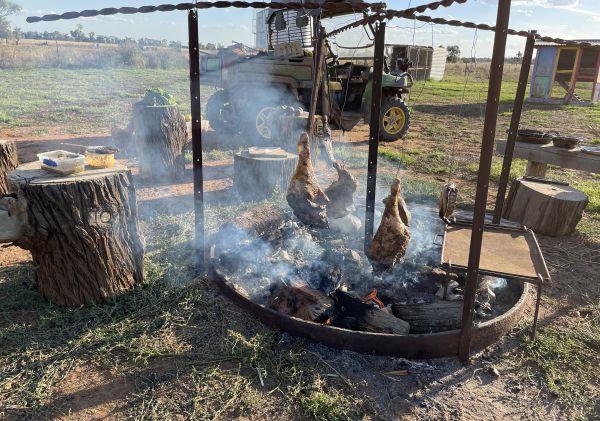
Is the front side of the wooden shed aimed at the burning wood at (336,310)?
yes

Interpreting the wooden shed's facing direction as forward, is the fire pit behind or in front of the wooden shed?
in front

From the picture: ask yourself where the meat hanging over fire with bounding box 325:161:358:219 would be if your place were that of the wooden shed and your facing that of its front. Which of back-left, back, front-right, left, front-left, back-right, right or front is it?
front

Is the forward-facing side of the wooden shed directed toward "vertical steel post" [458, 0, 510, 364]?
yes

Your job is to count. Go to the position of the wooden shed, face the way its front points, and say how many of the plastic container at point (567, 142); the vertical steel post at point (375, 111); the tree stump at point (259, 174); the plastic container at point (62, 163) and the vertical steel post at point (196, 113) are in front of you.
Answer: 5

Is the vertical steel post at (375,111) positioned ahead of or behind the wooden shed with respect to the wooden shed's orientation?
ahead

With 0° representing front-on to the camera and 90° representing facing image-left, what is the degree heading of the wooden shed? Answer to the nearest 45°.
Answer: approximately 0°

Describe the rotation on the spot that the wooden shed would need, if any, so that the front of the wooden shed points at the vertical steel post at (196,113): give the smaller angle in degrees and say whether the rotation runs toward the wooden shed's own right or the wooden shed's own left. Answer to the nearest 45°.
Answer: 0° — it already faces it

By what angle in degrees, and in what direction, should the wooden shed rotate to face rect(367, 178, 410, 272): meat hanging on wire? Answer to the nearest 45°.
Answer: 0° — it already faces it

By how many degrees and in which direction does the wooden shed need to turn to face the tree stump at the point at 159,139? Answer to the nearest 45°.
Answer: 0° — it already faces it

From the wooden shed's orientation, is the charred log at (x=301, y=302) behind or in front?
in front

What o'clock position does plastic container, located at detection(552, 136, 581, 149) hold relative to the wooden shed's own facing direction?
The plastic container is roughly at 12 o'clock from the wooden shed.
